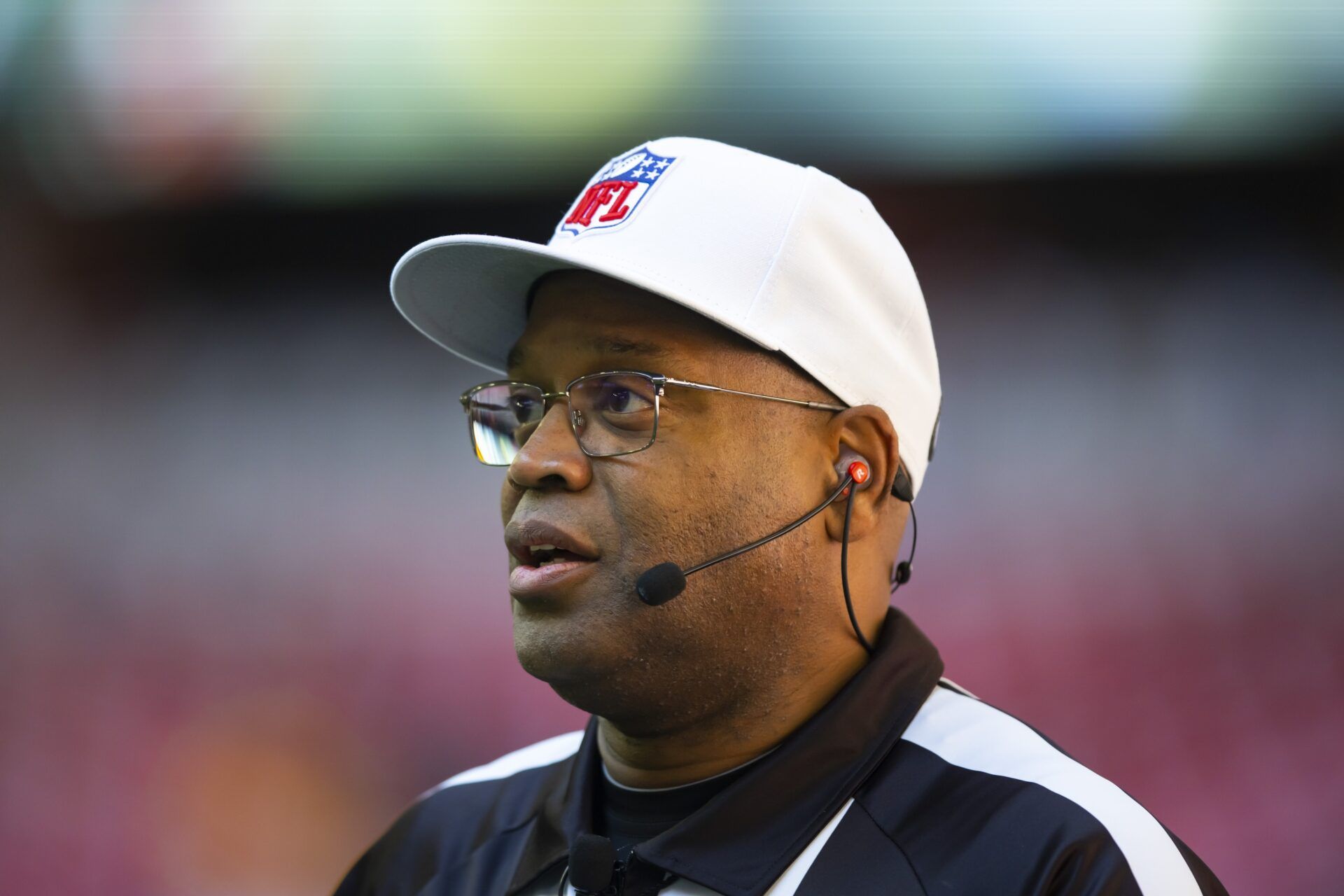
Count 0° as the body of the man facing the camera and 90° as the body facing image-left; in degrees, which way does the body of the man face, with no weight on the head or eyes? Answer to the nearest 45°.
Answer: approximately 45°
